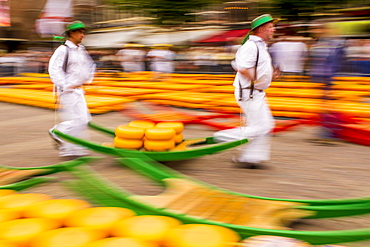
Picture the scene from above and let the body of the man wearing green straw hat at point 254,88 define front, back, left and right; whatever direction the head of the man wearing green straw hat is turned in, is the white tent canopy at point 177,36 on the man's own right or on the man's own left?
on the man's own left

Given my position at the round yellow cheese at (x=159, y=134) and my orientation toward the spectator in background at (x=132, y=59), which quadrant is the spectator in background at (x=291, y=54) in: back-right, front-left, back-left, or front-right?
front-right

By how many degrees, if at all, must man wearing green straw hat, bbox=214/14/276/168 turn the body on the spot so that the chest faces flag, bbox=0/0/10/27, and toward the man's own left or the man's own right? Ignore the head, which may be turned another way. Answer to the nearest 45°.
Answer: approximately 135° to the man's own left

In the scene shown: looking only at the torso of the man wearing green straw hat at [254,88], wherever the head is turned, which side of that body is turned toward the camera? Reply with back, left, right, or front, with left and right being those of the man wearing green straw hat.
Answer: right

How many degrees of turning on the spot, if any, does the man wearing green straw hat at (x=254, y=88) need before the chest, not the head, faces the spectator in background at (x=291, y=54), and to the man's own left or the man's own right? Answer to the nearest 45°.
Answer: approximately 90° to the man's own left
